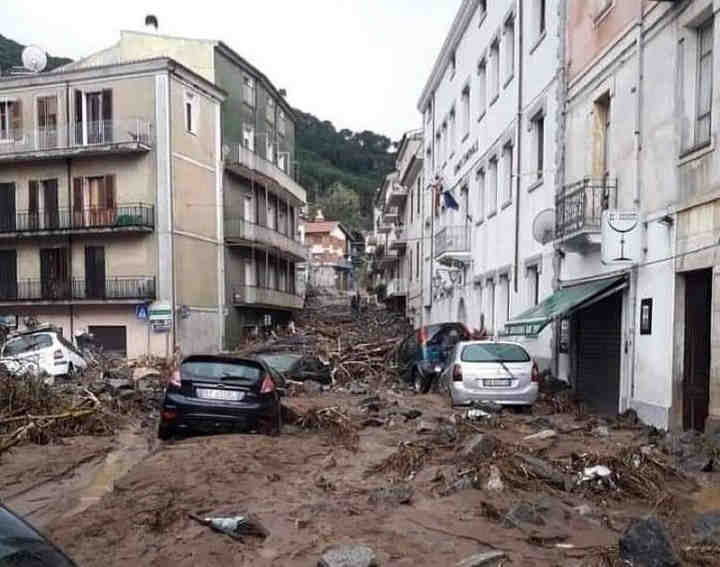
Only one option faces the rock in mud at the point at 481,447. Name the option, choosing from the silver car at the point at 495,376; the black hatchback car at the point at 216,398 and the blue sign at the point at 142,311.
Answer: the blue sign

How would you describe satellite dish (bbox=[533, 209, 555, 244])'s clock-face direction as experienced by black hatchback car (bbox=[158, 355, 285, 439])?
The satellite dish is roughly at 2 o'clock from the black hatchback car.

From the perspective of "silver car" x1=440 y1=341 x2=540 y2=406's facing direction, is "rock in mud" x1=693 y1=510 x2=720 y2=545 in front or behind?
behind

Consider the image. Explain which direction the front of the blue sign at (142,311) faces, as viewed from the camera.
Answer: facing the viewer

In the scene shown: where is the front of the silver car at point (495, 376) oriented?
away from the camera

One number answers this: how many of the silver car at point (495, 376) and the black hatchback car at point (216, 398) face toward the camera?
0

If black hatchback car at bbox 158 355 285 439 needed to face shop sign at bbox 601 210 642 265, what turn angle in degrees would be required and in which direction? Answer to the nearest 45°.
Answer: approximately 90° to its right

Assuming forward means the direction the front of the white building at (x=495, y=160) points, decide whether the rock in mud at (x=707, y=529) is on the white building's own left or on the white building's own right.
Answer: on the white building's own left

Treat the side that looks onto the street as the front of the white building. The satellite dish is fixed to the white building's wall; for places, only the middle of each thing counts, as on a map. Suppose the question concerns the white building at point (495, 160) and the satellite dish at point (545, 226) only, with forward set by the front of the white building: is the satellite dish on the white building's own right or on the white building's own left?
on the white building's own left

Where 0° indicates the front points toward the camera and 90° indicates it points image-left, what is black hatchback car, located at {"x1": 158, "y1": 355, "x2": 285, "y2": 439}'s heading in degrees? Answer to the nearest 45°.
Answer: approximately 180°

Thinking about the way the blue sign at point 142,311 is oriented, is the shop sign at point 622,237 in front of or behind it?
in front

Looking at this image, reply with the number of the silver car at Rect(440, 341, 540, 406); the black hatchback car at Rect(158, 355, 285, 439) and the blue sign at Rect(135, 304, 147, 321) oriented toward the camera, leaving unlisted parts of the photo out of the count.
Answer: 1

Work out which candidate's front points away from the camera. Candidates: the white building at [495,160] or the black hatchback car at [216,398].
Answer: the black hatchback car

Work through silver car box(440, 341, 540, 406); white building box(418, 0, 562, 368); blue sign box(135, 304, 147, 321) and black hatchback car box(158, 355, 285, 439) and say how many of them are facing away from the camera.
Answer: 2

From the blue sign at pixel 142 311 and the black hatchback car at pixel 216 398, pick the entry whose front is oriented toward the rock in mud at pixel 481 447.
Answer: the blue sign
